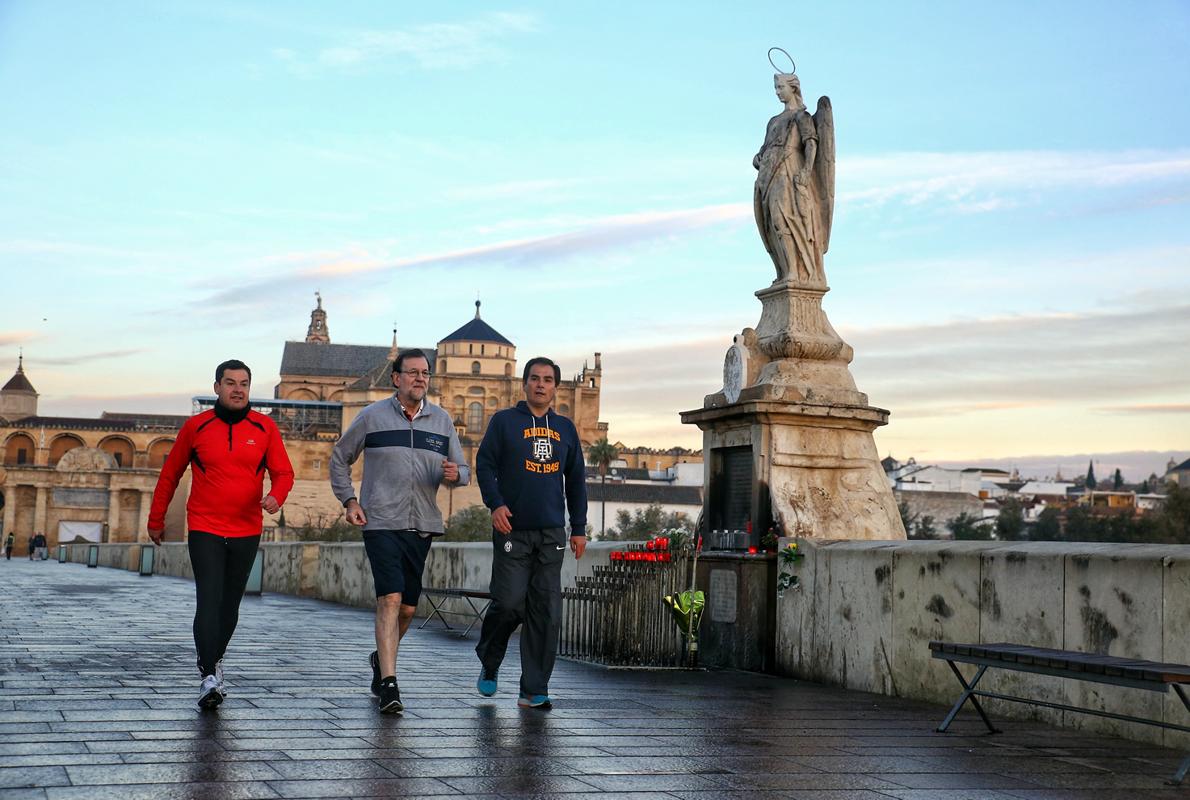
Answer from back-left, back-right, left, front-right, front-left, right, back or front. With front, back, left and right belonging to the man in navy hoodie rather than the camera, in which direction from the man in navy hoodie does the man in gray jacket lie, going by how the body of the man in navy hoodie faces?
right

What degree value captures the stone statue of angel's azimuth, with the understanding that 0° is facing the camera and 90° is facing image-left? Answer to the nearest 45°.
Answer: approximately 45°

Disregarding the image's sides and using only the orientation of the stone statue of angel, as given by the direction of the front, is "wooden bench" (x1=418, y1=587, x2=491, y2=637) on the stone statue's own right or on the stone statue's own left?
on the stone statue's own right

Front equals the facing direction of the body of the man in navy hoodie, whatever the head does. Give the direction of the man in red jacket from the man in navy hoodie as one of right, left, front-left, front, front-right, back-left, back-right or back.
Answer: right

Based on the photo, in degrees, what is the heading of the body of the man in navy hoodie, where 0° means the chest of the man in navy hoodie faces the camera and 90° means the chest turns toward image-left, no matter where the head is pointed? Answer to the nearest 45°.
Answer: approximately 0°

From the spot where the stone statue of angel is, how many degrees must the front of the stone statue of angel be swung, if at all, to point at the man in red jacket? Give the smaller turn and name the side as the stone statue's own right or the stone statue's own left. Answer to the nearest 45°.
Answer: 0° — it already faces them

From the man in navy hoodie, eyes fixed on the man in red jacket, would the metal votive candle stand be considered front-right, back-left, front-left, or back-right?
back-right

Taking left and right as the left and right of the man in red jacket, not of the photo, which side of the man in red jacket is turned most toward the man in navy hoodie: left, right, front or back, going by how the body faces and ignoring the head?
left
